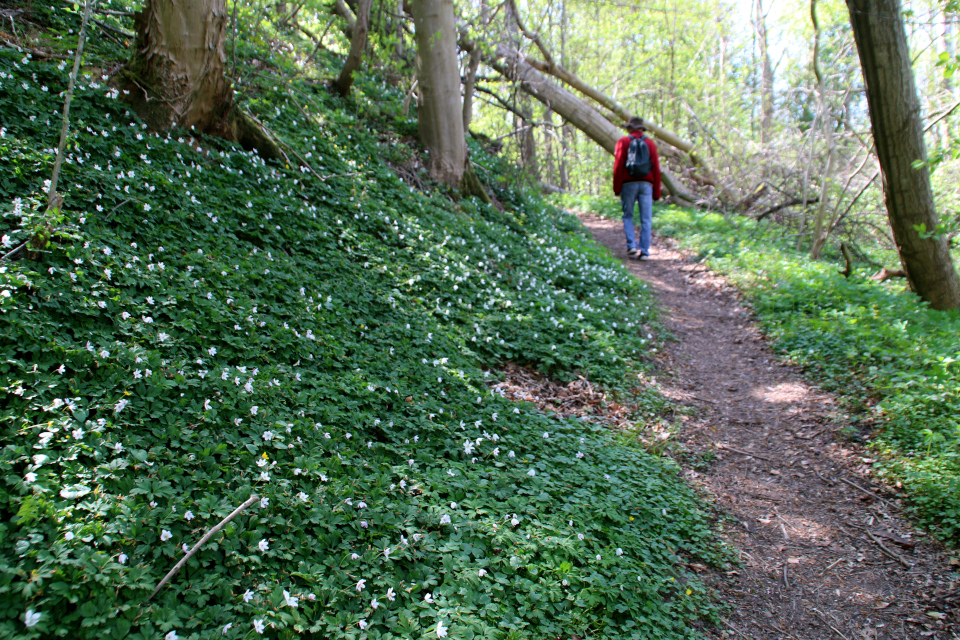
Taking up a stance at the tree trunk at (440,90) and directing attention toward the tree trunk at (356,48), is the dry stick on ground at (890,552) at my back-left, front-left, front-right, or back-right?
back-left

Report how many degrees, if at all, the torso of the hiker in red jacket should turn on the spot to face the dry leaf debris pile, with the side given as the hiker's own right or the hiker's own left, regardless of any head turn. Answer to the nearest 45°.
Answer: approximately 180°

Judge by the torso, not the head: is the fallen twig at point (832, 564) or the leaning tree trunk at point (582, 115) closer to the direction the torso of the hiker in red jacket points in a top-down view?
the leaning tree trunk

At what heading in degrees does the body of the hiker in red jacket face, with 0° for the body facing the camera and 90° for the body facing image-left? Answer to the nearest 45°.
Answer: approximately 180°

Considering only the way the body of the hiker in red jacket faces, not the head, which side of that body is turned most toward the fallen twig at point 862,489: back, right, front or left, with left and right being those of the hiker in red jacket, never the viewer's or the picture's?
back

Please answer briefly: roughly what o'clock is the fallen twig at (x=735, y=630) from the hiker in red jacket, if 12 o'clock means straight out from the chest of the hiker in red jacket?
The fallen twig is roughly at 6 o'clock from the hiker in red jacket.

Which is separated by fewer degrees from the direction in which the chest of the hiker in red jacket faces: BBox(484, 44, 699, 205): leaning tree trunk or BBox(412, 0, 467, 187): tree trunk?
the leaning tree trunk

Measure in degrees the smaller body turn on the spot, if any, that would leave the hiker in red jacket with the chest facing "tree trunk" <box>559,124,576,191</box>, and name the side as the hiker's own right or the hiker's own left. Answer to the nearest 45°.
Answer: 0° — they already face it

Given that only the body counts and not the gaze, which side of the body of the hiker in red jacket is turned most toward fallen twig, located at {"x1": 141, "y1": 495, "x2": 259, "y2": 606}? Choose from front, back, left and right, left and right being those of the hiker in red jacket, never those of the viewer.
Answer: back

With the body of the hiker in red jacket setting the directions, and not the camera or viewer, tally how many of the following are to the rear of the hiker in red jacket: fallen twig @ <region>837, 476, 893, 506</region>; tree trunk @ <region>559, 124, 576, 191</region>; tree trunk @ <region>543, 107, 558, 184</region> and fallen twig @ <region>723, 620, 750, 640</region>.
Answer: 2

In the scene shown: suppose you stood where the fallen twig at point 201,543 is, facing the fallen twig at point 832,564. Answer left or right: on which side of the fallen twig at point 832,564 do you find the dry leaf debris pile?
left

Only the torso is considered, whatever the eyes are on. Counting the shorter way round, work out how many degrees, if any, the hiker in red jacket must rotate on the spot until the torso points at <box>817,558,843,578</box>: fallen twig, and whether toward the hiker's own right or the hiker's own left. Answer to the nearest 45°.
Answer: approximately 180°

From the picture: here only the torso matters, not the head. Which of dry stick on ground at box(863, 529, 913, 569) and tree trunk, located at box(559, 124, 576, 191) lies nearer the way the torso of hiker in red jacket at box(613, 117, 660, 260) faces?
the tree trunk

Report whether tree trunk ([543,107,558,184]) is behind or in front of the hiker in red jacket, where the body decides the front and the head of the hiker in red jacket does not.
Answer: in front

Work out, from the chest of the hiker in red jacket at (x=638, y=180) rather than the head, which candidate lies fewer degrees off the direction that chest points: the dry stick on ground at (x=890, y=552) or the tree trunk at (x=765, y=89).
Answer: the tree trunk

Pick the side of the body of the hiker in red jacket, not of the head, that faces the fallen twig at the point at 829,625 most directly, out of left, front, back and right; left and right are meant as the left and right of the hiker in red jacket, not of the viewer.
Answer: back
